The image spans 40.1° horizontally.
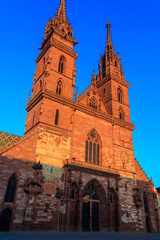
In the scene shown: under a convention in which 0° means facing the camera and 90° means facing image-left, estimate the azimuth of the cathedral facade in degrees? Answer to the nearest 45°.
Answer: approximately 315°
